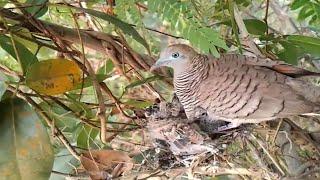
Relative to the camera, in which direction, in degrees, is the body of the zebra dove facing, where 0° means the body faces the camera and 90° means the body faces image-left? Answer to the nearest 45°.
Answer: approximately 90°
